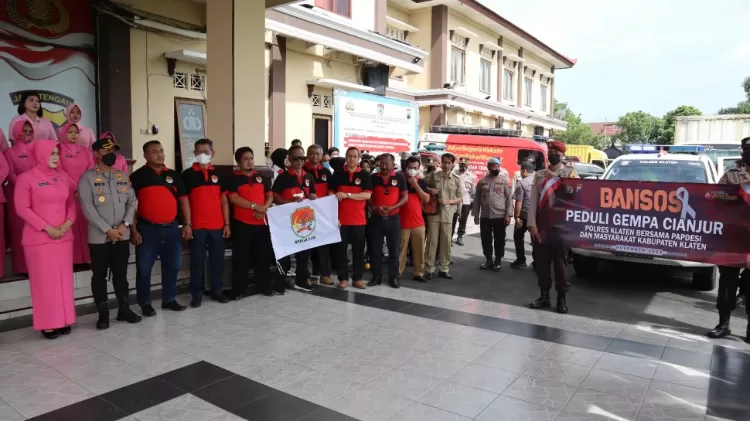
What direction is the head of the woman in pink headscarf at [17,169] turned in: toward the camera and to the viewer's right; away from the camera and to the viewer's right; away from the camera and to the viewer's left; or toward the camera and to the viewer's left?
toward the camera and to the viewer's right

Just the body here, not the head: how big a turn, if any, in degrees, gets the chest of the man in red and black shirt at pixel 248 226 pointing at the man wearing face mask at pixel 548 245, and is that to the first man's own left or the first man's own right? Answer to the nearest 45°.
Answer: approximately 45° to the first man's own left

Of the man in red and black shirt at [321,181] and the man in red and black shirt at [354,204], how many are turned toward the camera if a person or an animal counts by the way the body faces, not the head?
2

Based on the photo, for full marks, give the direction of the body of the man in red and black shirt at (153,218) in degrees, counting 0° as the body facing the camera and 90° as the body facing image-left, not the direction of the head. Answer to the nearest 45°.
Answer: approximately 315°

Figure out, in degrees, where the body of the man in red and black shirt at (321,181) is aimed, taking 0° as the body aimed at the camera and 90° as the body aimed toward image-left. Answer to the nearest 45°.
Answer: approximately 0°
